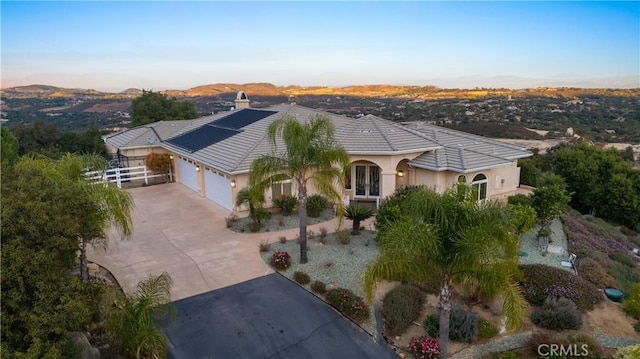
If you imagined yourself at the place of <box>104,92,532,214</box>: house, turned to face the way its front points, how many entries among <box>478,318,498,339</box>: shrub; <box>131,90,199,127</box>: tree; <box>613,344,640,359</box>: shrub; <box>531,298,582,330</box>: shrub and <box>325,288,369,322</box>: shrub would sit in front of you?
4

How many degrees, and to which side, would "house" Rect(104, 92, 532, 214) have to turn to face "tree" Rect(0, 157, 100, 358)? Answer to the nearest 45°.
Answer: approximately 45° to its right

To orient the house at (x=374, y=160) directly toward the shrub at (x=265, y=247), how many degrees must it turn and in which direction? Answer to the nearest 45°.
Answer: approximately 45° to its right

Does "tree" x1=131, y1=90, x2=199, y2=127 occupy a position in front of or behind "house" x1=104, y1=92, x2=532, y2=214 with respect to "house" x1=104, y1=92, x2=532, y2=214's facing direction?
behind

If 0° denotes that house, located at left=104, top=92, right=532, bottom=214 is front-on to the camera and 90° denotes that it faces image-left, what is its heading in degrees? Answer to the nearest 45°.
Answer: approximately 0°

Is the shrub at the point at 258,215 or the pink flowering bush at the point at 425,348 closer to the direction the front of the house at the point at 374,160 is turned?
the pink flowering bush

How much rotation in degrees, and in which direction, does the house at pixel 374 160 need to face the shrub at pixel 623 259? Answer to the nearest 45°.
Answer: approximately 45° to its left

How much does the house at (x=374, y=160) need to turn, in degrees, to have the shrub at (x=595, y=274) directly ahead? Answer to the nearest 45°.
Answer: approximately 45° to its left

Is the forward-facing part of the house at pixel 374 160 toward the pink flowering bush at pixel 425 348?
yes
